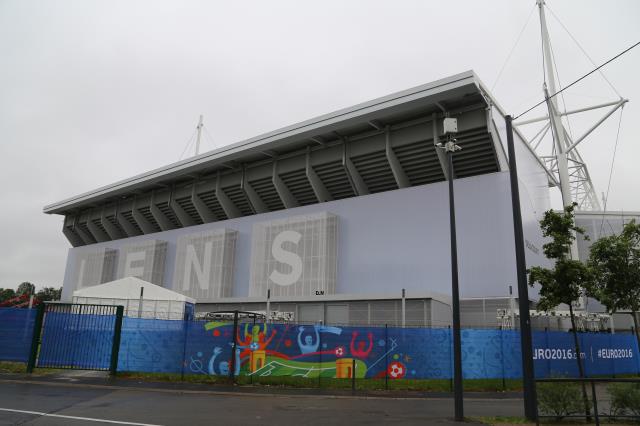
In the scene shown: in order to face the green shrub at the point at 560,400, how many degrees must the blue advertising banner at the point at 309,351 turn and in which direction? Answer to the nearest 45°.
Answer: approximately 45° to its left

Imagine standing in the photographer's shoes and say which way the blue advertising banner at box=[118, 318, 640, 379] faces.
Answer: facing the viewer

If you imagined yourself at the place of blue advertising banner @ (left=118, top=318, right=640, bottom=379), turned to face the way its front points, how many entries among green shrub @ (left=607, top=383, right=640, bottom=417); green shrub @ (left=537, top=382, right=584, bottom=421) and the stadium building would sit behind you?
1

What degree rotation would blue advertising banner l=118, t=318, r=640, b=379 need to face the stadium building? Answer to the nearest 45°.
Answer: approximately 180°

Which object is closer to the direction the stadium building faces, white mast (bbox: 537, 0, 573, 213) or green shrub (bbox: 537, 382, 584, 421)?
the green shrub

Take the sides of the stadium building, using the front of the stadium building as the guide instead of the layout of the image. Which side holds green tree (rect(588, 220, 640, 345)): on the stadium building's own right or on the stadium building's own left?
on the stadium building's own left

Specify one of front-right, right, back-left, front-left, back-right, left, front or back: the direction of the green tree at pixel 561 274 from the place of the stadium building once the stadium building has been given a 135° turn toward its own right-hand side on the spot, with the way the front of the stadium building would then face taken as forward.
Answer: back

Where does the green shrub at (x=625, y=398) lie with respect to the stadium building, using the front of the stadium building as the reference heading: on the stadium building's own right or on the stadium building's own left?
on the stadium building's own left

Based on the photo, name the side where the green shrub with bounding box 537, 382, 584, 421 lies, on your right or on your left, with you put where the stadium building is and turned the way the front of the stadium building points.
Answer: on your left

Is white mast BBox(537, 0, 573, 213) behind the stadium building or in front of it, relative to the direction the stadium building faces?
behind

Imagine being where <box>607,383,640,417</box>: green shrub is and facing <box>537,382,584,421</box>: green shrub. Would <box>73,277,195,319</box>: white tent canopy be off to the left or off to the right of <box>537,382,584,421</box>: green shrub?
right

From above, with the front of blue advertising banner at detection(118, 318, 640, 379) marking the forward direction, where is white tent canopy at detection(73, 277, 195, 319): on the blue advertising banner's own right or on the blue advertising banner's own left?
on the blue advertising banner's own right

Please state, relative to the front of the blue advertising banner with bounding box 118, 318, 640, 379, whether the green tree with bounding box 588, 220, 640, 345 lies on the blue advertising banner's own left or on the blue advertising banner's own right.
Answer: on the blue advertising banner's own left

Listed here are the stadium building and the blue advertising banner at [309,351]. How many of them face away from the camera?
0
